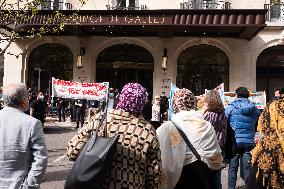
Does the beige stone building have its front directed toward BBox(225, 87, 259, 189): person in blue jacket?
yes

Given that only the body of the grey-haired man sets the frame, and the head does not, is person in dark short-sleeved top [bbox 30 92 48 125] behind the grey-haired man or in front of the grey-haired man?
in front

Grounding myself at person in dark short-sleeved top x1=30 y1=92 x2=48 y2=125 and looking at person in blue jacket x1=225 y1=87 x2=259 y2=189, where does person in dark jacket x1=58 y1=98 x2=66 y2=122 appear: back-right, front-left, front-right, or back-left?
back-left

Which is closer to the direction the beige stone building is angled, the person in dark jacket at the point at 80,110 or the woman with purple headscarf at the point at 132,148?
the woman with purple headscarf

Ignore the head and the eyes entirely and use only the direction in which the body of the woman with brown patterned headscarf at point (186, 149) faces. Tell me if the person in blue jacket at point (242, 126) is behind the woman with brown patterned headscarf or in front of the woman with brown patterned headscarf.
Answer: in front

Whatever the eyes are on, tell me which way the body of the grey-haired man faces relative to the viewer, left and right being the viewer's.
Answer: facing away from the viewer and to the right of the viewer

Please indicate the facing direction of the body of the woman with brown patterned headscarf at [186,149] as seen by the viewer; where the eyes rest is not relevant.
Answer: away from the camera

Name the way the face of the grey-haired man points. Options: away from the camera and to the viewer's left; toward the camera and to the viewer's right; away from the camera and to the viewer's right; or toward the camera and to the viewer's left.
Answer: away from the camera and to the viewer's right

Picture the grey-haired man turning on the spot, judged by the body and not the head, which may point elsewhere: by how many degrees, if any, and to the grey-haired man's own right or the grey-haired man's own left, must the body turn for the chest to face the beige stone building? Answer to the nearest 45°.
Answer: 0° — they already face it
